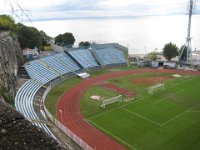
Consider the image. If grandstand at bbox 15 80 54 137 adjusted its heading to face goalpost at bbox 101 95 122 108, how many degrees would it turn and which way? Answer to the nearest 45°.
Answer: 0° — it already faces it

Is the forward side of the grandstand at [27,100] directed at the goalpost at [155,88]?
yes

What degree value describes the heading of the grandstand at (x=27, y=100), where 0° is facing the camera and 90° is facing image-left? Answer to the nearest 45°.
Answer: approximately 270°
